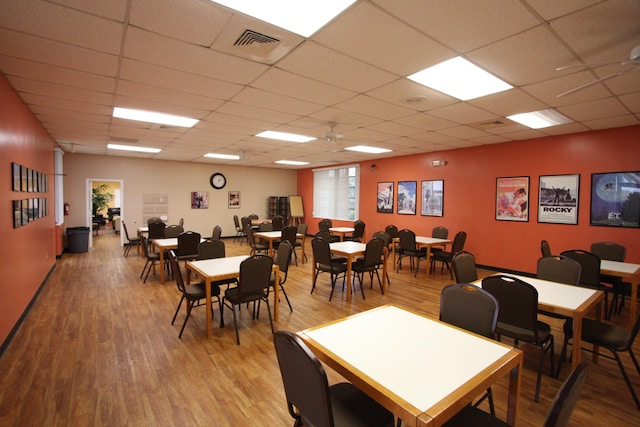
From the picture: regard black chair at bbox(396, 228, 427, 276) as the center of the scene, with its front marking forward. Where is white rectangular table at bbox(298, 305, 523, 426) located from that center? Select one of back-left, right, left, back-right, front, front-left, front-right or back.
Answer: back-right

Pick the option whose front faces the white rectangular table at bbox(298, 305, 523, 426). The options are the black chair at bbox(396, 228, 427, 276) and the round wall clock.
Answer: the round wall clock

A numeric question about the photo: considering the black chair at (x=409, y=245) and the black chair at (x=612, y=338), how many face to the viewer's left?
1

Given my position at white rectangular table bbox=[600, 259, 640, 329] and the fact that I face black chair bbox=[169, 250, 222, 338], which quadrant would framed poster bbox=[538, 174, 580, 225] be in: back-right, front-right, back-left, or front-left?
back-right

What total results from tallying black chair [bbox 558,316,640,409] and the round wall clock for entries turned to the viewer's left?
1

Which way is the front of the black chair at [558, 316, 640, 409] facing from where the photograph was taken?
facing to the left of the viewer

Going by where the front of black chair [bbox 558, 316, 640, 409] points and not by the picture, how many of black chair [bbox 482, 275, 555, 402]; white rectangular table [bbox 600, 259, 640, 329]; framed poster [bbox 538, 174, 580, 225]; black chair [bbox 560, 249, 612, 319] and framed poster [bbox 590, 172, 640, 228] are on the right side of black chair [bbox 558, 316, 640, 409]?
4

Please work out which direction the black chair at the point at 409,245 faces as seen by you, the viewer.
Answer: facing away from the viewer and to the right of the viewer

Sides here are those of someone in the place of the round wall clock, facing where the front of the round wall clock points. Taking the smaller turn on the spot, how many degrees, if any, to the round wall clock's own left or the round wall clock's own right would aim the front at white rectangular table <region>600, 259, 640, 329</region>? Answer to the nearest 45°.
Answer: approximately 45° to the round wall clock's own left

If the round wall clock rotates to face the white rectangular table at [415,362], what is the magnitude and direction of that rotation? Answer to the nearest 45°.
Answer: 0° — it already faces it

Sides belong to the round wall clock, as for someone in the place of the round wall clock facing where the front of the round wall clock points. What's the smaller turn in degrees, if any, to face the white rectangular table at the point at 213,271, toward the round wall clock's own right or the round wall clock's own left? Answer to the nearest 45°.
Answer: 0° — it already faces it

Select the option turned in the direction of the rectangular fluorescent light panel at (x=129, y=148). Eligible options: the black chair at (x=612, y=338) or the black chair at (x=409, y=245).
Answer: the black chair at (x=612, y=338)

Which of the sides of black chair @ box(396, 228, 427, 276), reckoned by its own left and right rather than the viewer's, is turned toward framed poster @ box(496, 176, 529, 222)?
front
